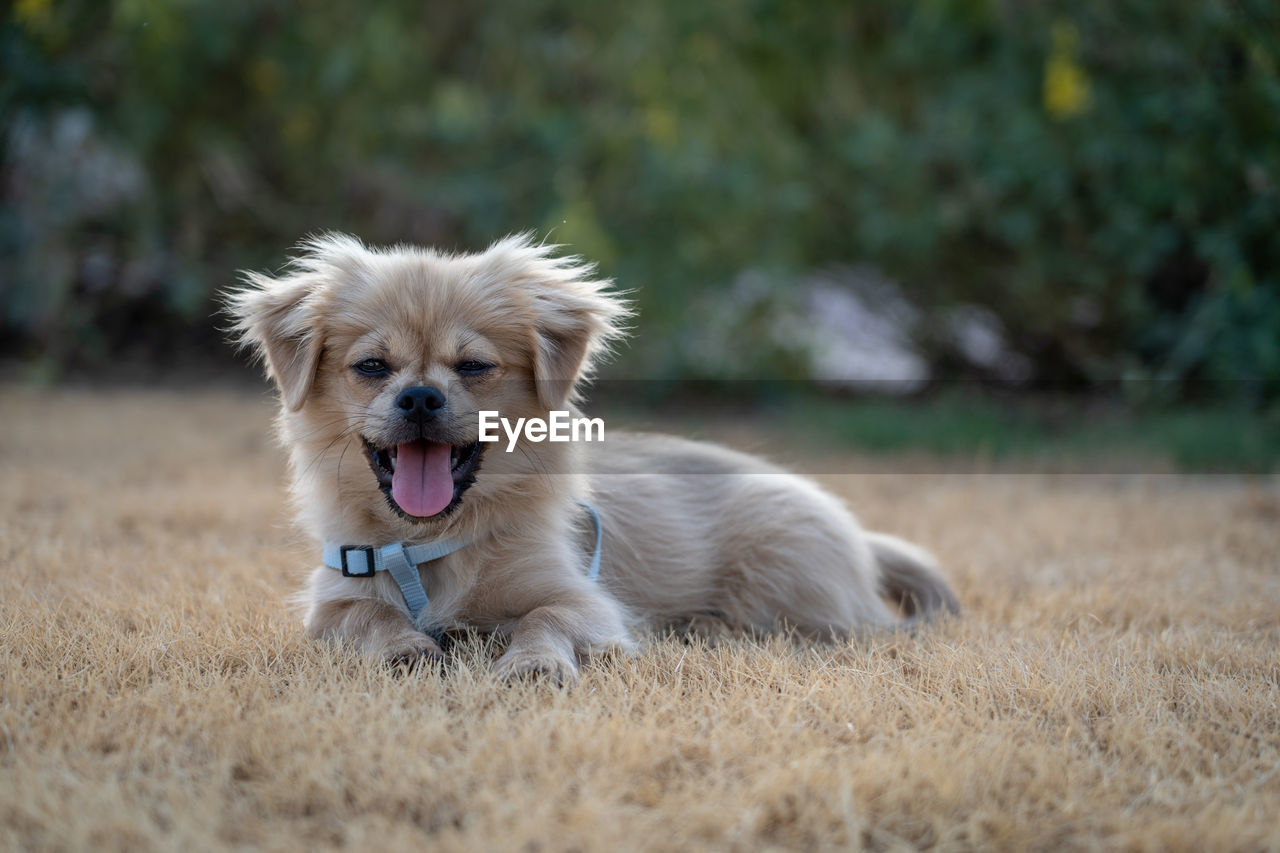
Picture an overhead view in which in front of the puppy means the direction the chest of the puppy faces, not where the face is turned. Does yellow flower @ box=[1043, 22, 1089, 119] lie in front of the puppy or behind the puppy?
behind

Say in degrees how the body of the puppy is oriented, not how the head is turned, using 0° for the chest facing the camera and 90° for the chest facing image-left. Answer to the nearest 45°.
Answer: approximately 45°
